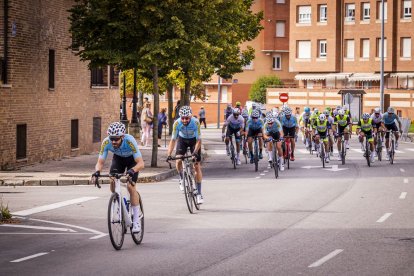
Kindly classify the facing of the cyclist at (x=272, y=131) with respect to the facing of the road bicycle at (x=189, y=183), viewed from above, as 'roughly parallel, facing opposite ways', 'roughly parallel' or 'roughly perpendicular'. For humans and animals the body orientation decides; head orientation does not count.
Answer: roughly parallel

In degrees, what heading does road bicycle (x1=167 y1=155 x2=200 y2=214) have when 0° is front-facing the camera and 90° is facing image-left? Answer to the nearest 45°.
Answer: approximately 0°

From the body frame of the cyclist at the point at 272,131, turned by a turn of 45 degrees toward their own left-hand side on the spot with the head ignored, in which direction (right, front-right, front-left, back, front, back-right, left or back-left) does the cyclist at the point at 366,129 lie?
left

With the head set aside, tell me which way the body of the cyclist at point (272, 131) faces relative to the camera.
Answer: toward the camera

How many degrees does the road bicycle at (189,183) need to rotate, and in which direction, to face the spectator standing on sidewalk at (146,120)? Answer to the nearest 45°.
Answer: approximately 180°

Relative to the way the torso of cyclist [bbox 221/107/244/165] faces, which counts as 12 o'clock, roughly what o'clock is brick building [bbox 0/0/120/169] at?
The brick building is roughly at 3 o'clock from the cyclist.

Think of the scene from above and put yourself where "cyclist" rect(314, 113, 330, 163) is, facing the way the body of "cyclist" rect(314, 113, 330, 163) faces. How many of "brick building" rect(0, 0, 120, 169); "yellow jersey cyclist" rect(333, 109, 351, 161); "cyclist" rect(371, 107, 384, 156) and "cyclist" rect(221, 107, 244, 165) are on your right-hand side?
2

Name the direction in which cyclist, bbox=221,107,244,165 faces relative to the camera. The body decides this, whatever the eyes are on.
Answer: toward the camera

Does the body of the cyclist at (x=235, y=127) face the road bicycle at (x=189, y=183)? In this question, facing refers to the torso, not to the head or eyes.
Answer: yes

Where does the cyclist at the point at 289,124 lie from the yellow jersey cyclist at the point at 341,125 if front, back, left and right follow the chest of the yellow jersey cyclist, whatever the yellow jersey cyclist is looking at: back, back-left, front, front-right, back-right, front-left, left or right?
front-right

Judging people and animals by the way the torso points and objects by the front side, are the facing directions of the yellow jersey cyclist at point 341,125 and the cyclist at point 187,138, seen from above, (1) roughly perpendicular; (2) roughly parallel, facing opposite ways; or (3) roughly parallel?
roughly parallel

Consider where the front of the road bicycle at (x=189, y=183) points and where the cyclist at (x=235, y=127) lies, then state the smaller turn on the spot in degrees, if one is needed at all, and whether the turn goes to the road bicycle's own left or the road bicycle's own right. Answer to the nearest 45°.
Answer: approximately 180°

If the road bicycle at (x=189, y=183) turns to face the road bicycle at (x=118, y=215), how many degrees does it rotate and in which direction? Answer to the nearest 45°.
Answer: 0° — it already faces it

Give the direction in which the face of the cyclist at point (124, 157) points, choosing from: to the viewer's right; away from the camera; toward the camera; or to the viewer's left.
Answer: toward the camera

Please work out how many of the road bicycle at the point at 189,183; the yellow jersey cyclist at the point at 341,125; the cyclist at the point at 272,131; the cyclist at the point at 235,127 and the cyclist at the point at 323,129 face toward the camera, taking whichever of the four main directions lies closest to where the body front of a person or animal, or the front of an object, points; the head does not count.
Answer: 5
